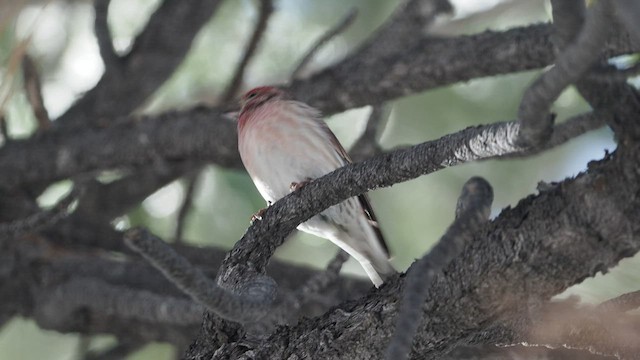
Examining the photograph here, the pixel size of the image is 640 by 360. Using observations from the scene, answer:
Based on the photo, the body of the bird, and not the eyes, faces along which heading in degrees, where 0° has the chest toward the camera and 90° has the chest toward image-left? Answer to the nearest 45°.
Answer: approximately 45°

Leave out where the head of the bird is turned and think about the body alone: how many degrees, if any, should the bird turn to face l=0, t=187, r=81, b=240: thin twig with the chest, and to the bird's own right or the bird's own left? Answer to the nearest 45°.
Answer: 0° — it already faces it

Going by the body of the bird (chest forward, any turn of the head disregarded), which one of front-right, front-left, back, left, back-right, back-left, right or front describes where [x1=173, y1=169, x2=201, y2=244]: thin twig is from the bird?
right

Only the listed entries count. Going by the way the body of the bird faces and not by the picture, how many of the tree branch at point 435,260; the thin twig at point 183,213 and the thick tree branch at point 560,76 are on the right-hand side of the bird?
1
